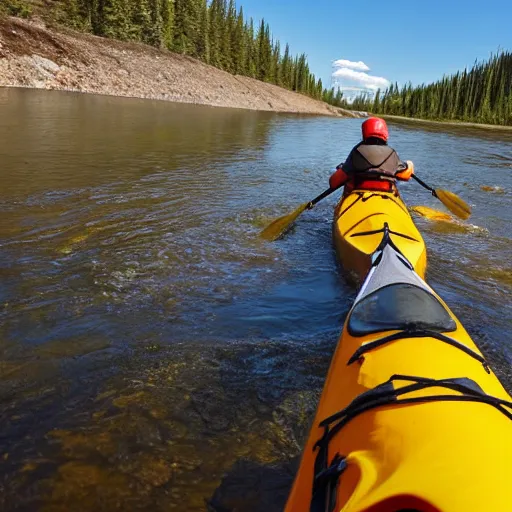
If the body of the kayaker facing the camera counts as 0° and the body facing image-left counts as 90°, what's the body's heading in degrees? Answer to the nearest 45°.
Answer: approximately 180°

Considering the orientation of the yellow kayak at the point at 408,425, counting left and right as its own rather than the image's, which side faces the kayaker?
front

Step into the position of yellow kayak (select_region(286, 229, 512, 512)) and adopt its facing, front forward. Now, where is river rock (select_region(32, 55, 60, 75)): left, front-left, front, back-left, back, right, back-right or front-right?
front-left

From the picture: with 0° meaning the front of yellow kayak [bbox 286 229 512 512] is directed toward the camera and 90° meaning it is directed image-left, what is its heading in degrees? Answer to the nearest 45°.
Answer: approximately 180°

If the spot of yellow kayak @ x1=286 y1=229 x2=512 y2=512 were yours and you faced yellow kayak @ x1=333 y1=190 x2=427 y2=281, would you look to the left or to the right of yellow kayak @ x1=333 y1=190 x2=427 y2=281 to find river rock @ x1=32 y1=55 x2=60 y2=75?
left

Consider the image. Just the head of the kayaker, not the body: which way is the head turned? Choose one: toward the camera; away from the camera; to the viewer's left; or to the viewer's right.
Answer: away from the camera

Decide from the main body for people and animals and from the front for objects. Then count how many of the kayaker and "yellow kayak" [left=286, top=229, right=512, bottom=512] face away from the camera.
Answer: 2

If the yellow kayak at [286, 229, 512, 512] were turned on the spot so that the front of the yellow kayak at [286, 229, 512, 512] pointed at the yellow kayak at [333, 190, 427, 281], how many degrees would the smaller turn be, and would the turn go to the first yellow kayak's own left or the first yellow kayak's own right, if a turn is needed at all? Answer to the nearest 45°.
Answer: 0° — it already faces it

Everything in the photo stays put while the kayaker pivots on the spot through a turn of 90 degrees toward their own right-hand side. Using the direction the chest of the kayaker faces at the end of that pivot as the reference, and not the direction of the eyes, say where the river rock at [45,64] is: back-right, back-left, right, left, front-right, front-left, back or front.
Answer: back-left

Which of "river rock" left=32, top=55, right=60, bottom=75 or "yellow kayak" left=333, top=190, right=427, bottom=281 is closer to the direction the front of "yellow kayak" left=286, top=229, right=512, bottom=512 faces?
the yellow kayak

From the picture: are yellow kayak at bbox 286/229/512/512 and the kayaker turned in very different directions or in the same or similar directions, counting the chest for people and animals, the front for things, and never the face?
same or similar directions

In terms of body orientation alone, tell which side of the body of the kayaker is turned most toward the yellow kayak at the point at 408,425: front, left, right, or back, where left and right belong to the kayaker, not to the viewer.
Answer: back
